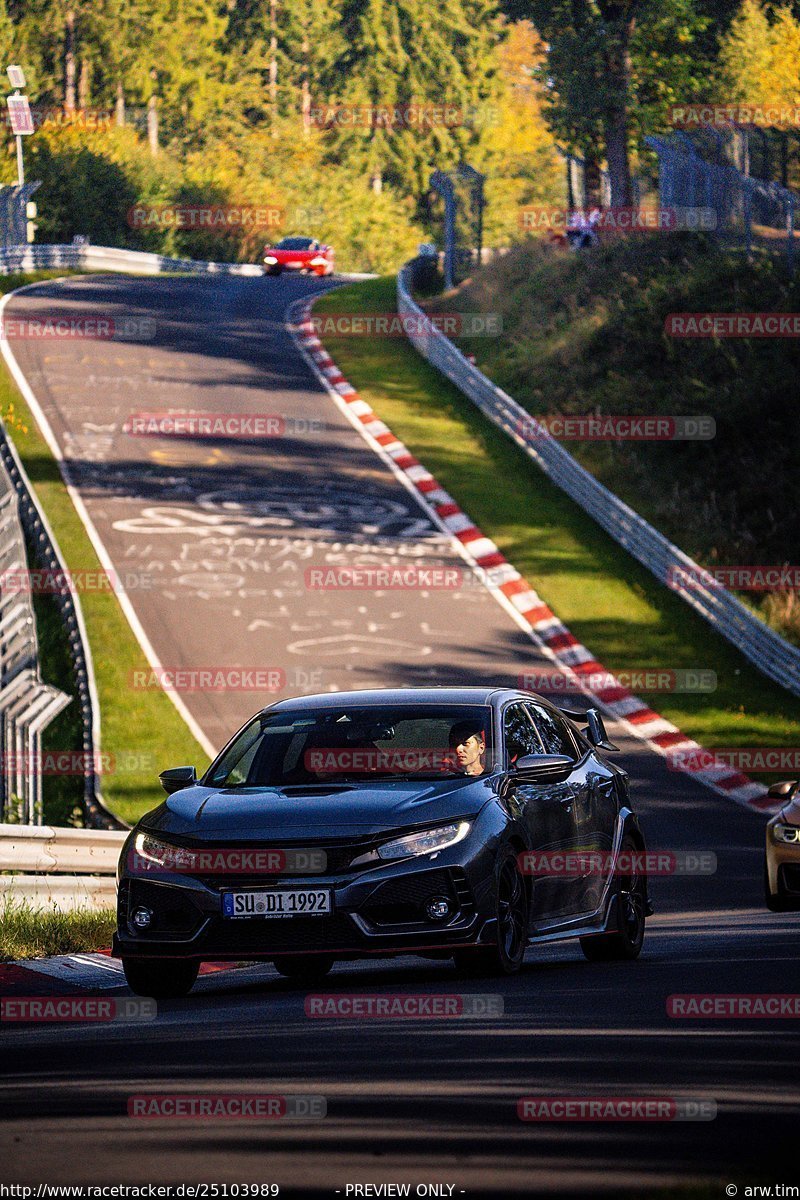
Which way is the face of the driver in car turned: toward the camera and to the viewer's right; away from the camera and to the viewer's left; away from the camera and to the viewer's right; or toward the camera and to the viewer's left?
toward the camera and to the viewer's left

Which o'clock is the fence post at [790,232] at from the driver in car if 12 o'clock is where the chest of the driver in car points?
The fence post is roughly at 5 o'clock from the driver in car.

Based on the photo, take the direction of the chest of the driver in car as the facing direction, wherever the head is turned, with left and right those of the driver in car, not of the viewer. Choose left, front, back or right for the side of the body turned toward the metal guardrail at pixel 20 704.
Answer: right

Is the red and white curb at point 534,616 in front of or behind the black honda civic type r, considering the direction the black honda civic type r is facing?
behind

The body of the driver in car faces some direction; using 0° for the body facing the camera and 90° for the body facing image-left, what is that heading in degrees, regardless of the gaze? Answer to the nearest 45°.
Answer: approximately 45°

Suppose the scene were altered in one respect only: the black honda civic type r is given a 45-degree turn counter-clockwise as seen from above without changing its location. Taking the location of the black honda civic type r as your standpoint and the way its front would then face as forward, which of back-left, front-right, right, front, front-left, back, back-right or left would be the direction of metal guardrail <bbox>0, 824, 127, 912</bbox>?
back-right

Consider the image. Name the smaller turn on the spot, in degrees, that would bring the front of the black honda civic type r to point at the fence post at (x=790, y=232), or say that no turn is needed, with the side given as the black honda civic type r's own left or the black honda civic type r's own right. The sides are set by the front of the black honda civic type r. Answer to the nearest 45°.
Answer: approximately 135° to the black honda civic type r's own right

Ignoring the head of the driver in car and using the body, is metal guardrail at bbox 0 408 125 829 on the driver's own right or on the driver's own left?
on the driver's own right

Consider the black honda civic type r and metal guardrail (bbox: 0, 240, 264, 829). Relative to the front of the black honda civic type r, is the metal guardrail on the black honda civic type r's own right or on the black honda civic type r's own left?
on the black honda civic type r's own right

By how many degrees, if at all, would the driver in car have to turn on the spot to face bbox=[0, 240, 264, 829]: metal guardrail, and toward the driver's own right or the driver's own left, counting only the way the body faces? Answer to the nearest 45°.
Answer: approximately 135° to the driver's own right

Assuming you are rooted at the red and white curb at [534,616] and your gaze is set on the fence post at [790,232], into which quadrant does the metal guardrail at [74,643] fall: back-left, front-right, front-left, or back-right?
back-left
